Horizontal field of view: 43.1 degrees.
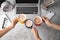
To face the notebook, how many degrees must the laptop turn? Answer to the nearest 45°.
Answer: approximately 90° to its right

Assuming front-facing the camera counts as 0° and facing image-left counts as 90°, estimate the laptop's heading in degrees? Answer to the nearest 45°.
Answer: approximately 0°
